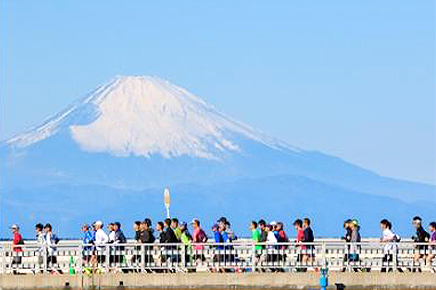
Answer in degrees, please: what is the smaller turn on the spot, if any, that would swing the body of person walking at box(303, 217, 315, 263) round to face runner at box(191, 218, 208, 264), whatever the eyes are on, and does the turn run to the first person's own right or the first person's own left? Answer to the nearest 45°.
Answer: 0° — they already face them

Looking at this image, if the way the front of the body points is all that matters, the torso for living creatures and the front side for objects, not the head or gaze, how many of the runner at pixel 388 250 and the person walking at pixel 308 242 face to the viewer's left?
2

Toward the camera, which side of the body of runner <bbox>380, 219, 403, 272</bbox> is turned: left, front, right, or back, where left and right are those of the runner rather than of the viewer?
left

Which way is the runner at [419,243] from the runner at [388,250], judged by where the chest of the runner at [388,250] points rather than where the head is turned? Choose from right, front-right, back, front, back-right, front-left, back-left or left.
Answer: back

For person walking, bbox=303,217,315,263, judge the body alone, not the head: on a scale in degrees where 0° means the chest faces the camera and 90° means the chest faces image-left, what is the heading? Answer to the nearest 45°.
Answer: approximately 90°
